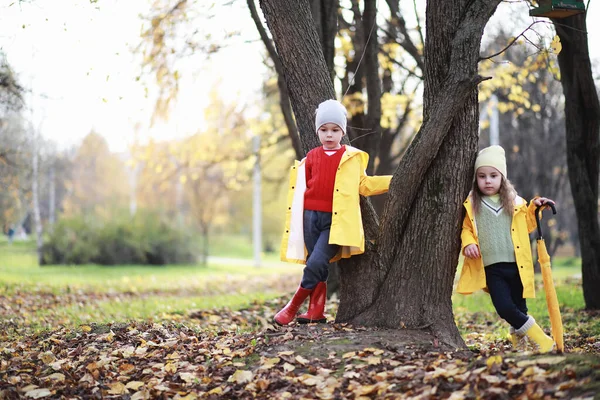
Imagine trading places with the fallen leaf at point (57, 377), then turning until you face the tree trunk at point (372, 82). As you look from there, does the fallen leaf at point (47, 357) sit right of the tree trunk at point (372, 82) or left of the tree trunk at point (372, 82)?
left

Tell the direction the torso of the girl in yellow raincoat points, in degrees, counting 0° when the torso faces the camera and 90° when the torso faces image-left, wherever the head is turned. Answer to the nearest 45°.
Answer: approximately 0°

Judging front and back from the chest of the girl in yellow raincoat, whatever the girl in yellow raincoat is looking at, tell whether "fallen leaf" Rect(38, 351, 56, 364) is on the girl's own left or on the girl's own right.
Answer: on the girl's own right

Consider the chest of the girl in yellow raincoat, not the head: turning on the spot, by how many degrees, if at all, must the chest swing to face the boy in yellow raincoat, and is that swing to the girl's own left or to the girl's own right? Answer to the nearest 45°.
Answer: approximately 90° to the girl's own right

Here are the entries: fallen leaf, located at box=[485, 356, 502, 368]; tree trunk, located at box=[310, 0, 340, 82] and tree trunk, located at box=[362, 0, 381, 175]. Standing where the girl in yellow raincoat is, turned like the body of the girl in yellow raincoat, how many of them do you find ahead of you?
1

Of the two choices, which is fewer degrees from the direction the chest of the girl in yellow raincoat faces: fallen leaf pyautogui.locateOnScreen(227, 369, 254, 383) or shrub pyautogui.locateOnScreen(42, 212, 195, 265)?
the fallen leaf

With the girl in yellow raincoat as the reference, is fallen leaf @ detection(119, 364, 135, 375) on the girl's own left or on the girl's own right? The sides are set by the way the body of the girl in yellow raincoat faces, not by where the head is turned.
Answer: on the girl's own right

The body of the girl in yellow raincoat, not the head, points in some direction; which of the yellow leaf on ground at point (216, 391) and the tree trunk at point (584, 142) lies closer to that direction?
the yellow leaf on ground

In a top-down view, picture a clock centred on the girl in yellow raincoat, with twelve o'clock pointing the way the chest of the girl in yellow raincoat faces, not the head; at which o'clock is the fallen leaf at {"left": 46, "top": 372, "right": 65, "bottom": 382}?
The fallen leaf is roughly at 2 o'clock from the girl in yellow raincoat.

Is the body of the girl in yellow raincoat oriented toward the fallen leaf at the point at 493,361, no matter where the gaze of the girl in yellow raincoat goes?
yes
